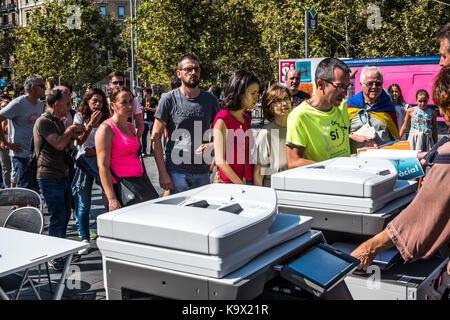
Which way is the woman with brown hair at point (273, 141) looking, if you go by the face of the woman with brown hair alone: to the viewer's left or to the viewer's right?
to the viewer's right

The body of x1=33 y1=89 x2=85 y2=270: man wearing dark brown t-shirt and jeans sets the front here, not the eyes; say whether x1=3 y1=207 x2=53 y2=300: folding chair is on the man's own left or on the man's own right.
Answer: on the man's own right

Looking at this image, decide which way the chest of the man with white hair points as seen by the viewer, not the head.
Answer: toward the camera

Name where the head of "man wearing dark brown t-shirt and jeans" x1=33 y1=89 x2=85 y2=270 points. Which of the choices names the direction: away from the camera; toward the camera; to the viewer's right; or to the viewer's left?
to the viewer's right

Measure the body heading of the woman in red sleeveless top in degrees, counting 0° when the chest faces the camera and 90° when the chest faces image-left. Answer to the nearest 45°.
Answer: approximately 315°

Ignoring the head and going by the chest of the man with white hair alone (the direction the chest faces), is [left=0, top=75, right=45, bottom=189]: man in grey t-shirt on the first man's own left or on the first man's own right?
on the first man's own right

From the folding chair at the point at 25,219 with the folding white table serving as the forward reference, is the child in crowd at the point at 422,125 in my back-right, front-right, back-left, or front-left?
back-left

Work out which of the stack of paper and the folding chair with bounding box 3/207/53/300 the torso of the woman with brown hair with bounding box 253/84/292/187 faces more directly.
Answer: the stack of paper

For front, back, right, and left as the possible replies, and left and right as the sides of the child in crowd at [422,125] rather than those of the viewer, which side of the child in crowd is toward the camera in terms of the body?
front

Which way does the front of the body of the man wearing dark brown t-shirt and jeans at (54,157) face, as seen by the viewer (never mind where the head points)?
to the viewer's right

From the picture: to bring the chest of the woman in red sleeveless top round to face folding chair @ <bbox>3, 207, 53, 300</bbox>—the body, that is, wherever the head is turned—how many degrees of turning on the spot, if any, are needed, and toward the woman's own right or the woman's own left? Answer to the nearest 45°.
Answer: approximately 135° to the woman's own right

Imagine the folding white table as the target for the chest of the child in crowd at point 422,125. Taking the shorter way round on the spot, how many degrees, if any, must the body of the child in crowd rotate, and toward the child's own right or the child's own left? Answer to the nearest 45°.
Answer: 0° — they already face it

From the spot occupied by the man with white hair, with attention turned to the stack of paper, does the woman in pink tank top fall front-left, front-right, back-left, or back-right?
front-right

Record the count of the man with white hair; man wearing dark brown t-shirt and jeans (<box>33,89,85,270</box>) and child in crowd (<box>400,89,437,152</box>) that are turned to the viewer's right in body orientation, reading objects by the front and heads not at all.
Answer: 1

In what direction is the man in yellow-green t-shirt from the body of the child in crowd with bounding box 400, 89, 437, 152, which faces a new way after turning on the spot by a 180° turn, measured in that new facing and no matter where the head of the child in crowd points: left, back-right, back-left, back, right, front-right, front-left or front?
back

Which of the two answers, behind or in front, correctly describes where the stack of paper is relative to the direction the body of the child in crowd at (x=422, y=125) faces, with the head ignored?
in front

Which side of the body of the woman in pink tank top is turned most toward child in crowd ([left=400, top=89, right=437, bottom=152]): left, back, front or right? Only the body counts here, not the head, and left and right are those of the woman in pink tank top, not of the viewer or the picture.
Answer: left

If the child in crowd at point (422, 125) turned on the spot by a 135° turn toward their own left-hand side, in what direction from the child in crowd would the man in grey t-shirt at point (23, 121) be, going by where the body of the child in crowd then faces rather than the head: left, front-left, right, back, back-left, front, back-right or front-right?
back
